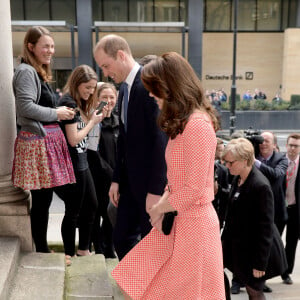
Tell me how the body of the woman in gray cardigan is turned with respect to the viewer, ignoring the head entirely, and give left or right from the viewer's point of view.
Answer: facing to the right of the viewer

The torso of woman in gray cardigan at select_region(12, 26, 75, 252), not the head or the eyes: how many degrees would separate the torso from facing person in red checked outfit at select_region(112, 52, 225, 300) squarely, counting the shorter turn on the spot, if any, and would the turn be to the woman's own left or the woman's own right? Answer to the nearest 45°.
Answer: approximately 45° to the woman's own right

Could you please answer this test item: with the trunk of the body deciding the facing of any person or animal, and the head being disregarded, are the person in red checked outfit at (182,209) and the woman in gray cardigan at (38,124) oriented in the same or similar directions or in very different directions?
very different directions

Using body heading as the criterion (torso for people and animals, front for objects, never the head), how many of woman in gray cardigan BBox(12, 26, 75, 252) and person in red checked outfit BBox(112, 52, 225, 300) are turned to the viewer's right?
1

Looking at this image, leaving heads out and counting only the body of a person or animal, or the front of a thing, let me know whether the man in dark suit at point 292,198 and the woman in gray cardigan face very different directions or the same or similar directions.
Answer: very different directions

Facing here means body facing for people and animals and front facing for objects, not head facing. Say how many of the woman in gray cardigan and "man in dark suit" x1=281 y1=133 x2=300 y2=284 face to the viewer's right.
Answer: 1

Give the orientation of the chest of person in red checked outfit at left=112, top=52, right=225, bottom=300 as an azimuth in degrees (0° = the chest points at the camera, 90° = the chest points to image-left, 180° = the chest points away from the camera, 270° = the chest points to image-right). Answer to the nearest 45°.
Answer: approximately 90°

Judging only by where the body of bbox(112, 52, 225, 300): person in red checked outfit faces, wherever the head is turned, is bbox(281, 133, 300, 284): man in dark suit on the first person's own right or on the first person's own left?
on the first person's own right
